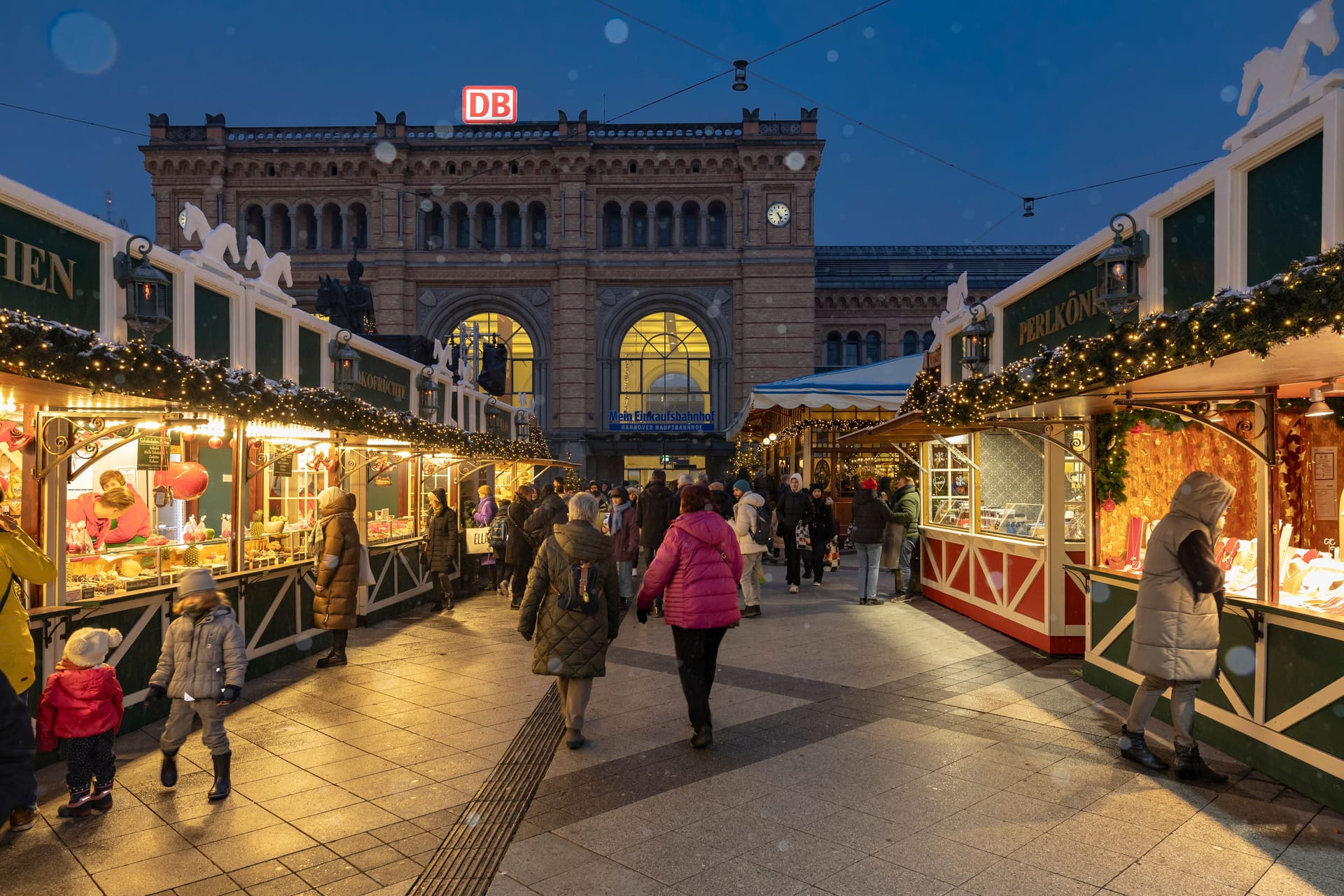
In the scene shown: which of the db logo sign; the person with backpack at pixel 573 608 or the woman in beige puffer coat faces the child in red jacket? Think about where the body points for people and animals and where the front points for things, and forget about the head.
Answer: the db logo sign

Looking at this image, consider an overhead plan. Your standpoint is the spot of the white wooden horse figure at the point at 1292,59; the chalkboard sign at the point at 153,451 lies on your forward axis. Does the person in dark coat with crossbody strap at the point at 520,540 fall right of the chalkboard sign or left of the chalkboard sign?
right

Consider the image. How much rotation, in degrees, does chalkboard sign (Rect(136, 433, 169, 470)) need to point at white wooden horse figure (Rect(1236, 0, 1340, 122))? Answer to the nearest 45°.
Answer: approximately 45° to its left

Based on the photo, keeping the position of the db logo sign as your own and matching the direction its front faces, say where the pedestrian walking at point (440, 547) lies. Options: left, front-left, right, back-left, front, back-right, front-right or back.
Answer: front

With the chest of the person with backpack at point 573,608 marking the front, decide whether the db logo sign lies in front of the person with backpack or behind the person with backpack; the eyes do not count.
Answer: in front

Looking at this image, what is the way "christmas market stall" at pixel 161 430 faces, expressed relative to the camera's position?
facing the viewer and to the right of the viewer

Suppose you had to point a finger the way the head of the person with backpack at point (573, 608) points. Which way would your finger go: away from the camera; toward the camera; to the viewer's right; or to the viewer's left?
away from the camera

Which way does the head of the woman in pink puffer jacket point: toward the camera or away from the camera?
away from the camera

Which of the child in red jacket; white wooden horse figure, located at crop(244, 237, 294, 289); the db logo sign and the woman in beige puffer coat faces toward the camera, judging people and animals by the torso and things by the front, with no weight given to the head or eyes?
the db logo sign

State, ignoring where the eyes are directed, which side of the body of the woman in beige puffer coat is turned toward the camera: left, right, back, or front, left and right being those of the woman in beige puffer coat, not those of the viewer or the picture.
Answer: right

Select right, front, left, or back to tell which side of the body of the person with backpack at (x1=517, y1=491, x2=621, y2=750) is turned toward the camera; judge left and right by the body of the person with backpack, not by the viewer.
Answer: back

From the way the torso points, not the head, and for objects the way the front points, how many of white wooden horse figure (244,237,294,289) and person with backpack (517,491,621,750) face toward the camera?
0

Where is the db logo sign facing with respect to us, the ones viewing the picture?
facing the viewer

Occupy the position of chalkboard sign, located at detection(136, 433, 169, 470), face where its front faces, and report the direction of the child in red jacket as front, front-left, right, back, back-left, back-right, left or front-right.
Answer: front

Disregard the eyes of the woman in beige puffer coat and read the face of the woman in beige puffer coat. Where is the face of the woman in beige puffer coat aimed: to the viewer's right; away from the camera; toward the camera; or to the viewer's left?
to the viewer's right

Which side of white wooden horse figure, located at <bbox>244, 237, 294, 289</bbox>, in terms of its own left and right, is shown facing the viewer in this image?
left
